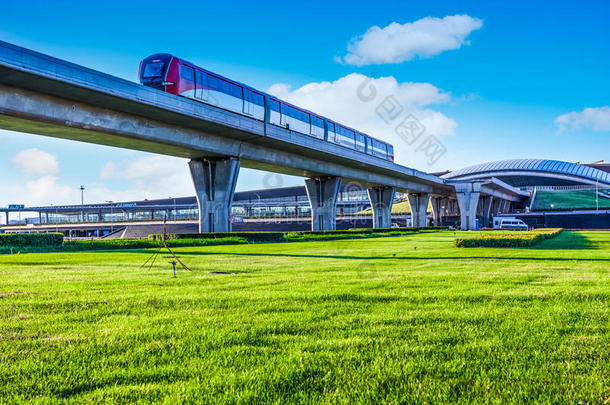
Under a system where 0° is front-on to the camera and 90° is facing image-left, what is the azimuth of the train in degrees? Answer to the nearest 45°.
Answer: approximately 45°

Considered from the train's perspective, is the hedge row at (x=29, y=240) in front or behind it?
in front
